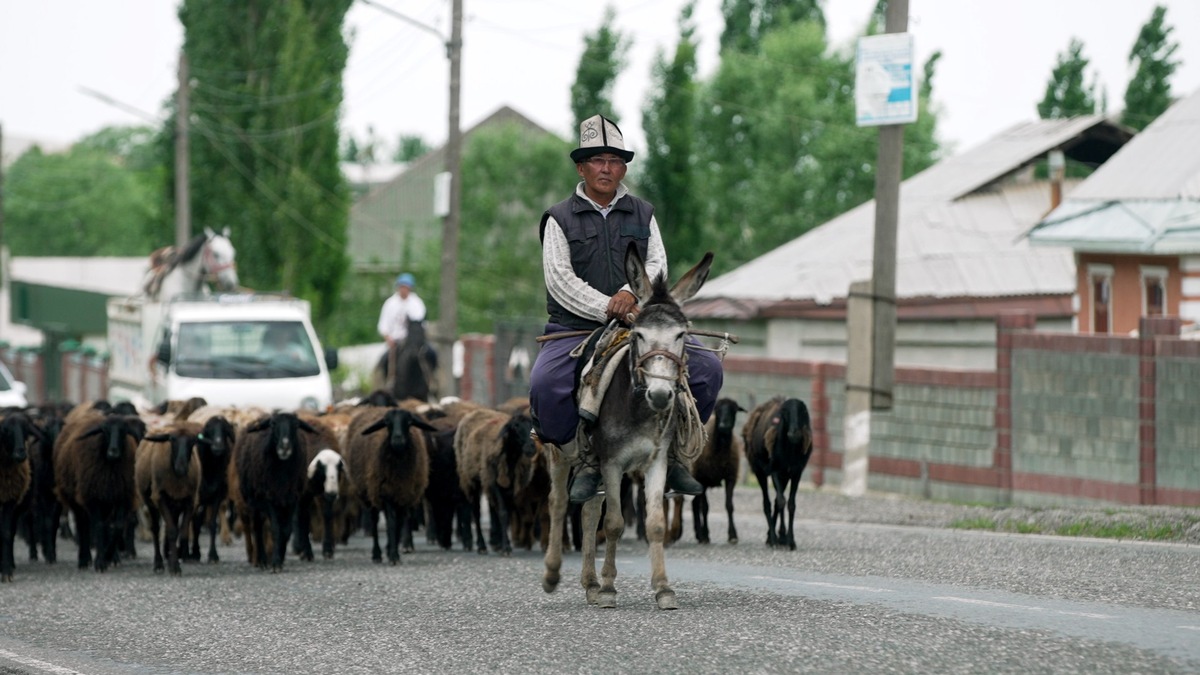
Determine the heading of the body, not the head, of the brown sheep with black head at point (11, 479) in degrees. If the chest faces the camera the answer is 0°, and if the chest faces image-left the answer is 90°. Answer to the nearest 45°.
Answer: approximately 0°

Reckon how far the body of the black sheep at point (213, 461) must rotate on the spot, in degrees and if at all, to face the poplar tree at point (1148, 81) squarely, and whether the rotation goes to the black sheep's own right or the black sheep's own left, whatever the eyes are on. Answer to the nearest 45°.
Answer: approximately 135° to the black sheep's own left

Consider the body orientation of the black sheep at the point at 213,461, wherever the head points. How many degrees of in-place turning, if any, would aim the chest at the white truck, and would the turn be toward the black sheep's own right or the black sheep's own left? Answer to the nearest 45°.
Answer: approximately 180°

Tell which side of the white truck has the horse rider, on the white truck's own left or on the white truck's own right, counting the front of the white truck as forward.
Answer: on the white truck's own left
